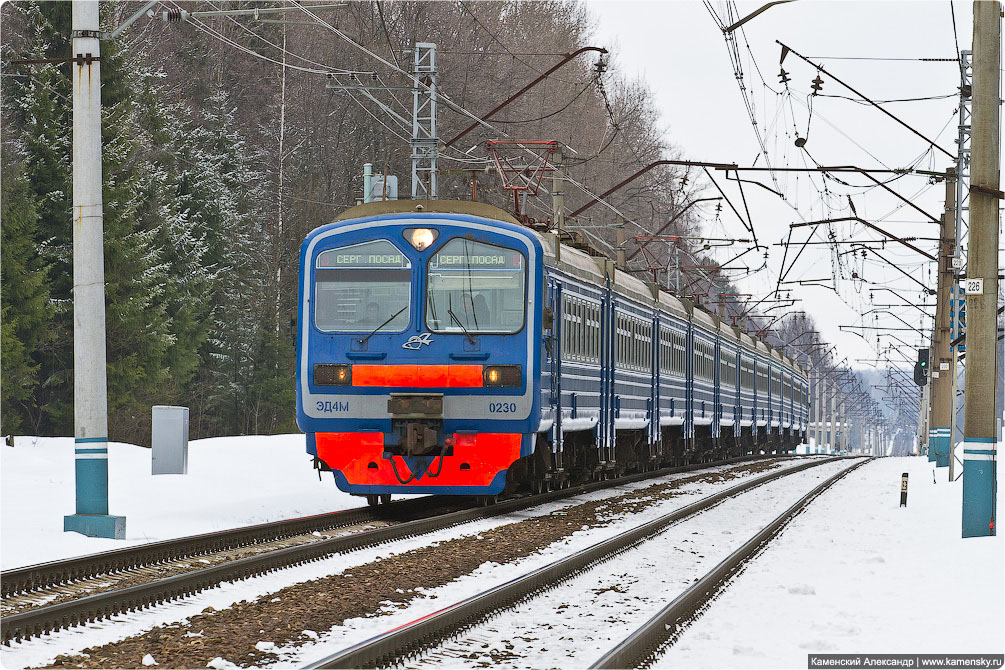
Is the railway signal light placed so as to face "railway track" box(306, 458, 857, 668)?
yes

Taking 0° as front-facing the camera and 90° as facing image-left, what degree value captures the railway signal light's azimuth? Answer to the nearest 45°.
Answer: approximately 0°

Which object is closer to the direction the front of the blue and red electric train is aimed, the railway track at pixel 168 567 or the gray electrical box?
the railway track

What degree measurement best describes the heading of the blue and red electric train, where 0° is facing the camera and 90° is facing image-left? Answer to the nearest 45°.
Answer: approximately 45°

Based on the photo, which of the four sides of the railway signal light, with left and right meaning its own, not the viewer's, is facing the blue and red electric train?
front

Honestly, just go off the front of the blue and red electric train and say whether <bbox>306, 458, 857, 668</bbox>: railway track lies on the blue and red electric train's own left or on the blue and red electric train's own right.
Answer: on the blue and red electric train's own left

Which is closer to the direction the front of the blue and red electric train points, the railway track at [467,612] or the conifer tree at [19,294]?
the railway track

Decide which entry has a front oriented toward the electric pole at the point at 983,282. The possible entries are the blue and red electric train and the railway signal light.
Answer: the railway signal light

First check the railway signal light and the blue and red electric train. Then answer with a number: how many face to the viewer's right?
0

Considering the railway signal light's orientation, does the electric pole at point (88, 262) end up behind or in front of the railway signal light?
in front

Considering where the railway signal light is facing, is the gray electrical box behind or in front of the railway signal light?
in front

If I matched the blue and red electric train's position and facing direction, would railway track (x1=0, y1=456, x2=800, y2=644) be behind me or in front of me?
in front
